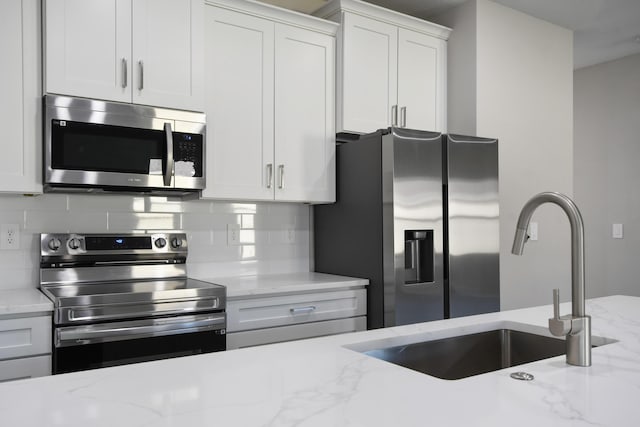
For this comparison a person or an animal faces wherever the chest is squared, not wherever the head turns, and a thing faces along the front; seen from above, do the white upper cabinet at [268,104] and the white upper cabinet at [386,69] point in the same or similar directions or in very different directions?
same or similar directions

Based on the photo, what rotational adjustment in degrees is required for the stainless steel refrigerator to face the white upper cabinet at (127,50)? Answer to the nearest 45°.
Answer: approximately 90° to its right

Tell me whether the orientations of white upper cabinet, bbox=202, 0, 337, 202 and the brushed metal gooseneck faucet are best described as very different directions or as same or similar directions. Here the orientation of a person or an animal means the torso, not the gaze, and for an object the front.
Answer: very different directions

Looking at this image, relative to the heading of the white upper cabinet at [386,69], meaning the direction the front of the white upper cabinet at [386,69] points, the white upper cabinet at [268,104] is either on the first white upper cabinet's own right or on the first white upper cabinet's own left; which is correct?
on the first white upper cabinet's own right

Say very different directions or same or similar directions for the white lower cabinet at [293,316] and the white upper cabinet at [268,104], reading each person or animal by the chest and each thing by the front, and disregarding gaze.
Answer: same or similar directions

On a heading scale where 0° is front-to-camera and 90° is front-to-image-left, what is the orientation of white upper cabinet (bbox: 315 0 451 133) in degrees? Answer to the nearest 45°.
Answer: approximately 315°

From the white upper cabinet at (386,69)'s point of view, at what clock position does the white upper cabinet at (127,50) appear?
the white upper cabinet at (127,50) is roughly at 3 o'clock from the white upper cabinet at (386,69).

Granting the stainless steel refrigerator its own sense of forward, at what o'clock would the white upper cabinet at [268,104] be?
The white upper cabinet is roughly at 4 o'clock from the stainless steel refrigerator.

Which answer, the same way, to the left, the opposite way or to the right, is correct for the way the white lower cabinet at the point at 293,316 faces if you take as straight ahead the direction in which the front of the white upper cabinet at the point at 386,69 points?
the same way

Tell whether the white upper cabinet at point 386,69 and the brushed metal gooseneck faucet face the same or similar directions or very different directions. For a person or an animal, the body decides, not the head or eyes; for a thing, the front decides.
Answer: very different directions

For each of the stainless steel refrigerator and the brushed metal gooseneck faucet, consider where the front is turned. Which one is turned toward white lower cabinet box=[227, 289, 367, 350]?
the brushed metal gooseneck faucet

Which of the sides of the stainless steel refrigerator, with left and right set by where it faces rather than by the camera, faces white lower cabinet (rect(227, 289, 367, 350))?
right

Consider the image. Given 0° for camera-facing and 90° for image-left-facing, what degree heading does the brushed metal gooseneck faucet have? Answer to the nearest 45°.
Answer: approximately 135°

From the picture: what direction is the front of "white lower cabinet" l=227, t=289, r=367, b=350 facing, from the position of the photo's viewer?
facing the viewer and to the right of the viewer

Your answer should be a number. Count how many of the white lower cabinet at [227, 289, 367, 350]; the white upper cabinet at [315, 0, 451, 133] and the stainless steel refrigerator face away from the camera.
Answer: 0

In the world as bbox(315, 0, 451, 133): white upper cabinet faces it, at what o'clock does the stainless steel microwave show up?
The stainless steel microwave is roughly at 3 o'clock from the white upper cabinet.
